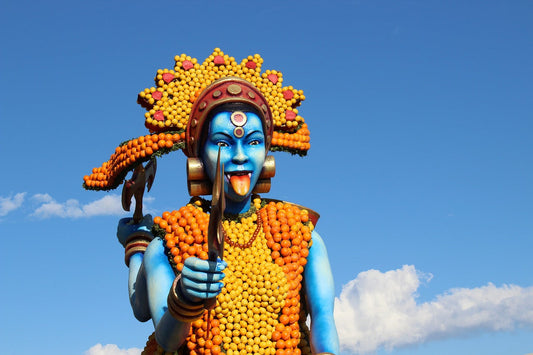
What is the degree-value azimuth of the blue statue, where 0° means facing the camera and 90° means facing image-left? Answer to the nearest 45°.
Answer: approximately 0°
